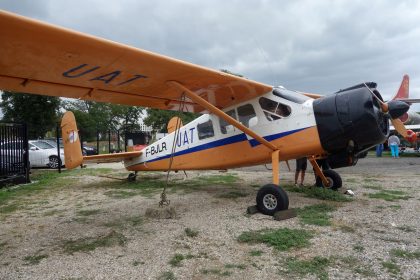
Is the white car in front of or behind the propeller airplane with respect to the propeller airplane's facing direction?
behind

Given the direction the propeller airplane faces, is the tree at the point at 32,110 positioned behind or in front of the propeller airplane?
behind

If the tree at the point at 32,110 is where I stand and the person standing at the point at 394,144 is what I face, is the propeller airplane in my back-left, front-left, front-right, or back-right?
front-right

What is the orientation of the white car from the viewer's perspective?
to the viewer's right

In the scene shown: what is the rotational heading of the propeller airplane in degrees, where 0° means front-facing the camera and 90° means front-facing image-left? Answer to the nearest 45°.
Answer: approximately 315°

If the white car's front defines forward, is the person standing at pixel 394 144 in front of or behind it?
in front
